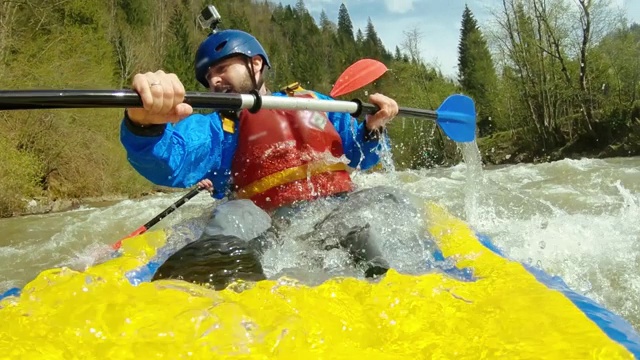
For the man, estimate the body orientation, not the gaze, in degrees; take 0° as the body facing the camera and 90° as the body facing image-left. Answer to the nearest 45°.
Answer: approximately 0°

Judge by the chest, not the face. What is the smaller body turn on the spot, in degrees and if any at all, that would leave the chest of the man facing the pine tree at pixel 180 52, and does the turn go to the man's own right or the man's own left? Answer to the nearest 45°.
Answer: approximately 180°

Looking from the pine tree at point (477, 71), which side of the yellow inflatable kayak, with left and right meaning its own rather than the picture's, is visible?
back

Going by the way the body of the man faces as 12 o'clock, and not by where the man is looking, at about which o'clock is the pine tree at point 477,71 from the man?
The pine tree is roughly at 7 o'clock from the man.

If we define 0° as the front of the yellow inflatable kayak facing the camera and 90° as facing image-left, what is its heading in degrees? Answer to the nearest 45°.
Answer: approximately 0°

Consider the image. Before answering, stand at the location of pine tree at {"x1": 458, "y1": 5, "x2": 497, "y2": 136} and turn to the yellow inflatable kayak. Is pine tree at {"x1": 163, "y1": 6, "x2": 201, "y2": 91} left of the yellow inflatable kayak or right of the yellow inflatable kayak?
right
